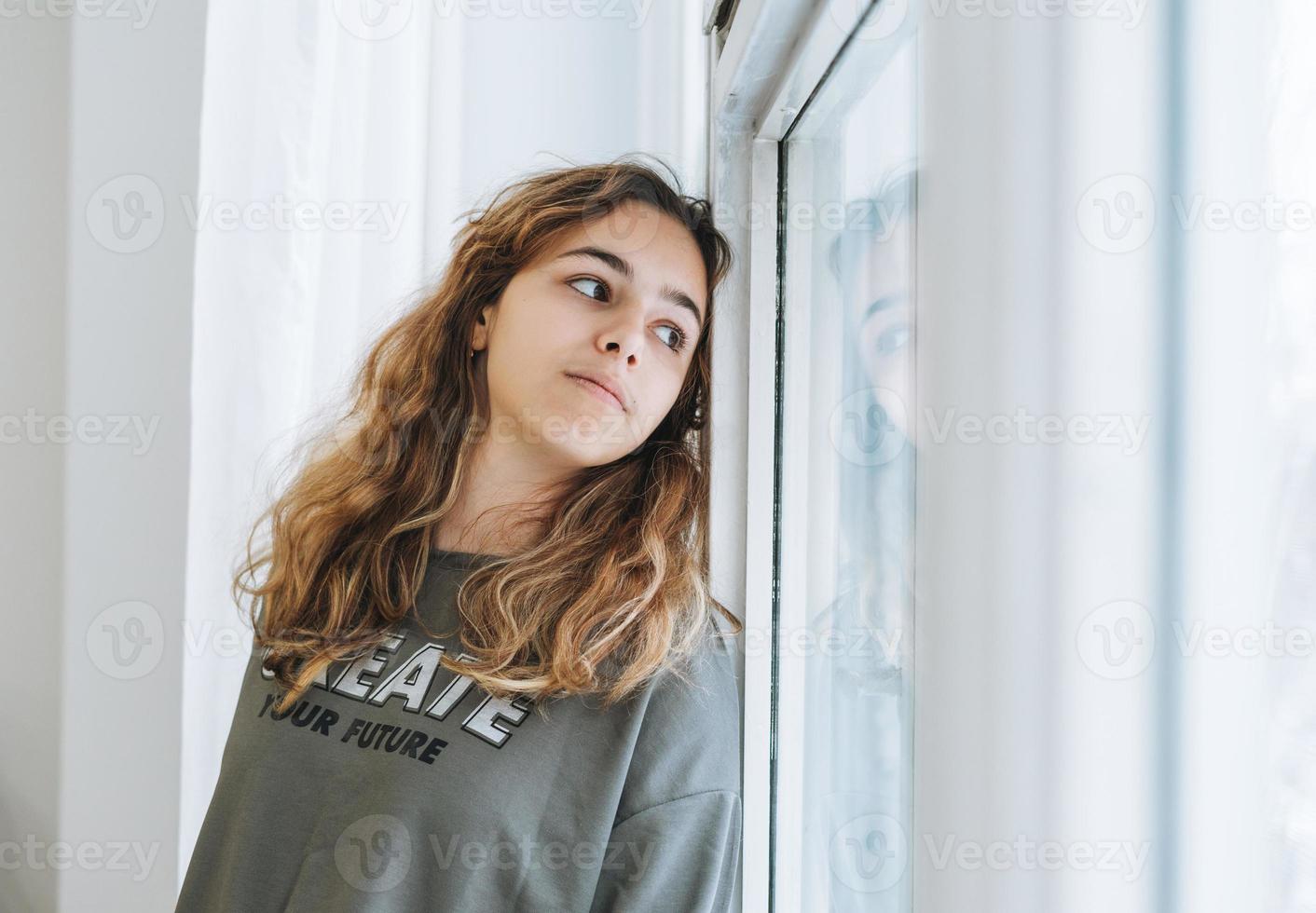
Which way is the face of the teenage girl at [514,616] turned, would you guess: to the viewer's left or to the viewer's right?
to the viewer's right

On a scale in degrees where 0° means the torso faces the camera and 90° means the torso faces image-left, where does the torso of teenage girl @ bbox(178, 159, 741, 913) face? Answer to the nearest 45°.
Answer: approximately 45°
